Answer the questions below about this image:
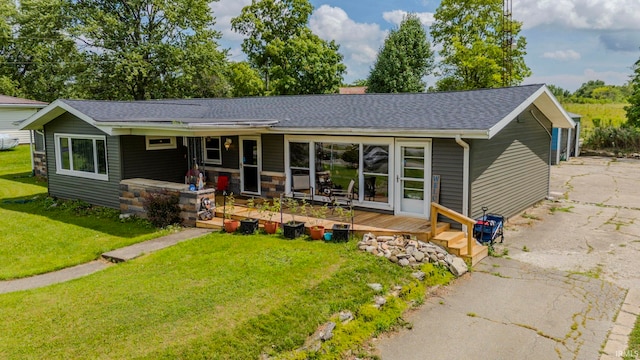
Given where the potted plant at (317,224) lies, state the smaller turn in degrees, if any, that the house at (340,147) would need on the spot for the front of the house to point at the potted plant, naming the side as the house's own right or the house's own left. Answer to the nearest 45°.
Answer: approximately 45° to the house's own left

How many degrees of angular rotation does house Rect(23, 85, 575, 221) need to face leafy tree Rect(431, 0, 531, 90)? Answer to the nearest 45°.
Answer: approximately 180°

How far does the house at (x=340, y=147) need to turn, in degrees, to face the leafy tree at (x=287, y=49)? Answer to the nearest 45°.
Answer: approximately 135° to its right

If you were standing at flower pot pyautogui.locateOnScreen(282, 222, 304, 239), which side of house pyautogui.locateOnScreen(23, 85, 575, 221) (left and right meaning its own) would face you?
front

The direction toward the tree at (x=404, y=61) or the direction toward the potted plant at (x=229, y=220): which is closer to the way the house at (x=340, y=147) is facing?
the potted plant

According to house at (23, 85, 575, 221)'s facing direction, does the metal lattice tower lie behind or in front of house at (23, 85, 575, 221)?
behind

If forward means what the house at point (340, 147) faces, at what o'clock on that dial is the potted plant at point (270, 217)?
The potted plant is roughly at 12 o'clock from the house.

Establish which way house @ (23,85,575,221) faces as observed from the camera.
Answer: facing the viewer and to the left of the viewer

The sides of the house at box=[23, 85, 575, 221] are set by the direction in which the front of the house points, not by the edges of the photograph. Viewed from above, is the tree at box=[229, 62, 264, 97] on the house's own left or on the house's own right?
on the house's own right

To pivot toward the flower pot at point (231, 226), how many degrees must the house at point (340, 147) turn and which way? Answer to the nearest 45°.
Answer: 0° — it already faces it

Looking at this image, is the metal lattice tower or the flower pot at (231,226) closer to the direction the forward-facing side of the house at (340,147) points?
the flower pot
